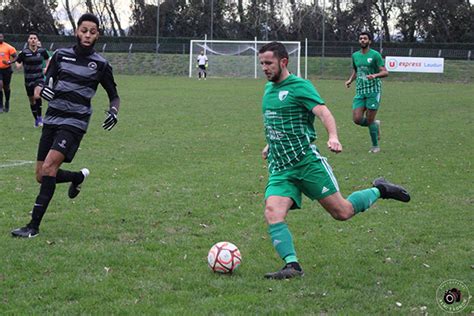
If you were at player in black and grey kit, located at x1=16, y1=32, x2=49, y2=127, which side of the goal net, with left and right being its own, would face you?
front

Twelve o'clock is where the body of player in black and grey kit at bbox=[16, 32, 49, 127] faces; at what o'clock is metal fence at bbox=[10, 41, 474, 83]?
The metal fence is roughly at 7 o'clock from the player in black and grey kit.

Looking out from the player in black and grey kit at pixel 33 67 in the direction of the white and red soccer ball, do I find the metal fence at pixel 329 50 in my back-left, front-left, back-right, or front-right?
back-left

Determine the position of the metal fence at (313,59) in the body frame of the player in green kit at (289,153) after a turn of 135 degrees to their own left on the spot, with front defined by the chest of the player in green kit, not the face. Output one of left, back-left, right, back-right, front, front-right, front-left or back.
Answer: left

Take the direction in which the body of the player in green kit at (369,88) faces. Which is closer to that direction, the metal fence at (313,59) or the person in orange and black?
the person in orange and black

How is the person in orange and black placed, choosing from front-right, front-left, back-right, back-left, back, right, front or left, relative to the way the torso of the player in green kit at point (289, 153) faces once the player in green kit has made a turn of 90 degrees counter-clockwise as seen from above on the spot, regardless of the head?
back

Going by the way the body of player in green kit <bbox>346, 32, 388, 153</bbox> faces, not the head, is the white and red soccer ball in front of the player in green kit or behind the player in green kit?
in front

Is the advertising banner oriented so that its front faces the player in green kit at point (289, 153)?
yes

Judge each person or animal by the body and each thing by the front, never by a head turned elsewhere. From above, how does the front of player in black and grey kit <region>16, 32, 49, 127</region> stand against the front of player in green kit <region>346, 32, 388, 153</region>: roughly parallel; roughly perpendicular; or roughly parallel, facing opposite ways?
roughly parallel

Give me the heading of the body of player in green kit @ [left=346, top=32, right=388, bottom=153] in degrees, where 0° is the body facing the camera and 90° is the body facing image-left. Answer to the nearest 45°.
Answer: approximately 45°

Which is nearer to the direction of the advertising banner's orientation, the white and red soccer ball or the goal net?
the white and red soccer ball

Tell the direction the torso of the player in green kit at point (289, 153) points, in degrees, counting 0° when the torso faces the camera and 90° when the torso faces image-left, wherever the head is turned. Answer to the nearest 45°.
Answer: approximately 45°
